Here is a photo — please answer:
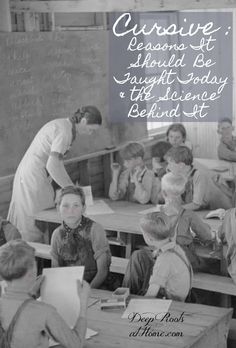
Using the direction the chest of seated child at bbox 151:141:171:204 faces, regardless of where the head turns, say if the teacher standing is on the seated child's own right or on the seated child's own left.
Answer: on the seated child's own right

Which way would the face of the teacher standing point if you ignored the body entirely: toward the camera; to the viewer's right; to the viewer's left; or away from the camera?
to the viewer's right

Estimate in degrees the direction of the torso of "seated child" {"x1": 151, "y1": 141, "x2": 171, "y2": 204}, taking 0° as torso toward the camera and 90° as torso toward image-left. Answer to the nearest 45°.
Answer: approximately 0°

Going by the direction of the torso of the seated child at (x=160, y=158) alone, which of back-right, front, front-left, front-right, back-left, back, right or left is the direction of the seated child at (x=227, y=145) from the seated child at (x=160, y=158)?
back-left

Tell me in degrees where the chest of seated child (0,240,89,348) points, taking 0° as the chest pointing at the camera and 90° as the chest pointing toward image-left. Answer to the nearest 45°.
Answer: approximately 225°

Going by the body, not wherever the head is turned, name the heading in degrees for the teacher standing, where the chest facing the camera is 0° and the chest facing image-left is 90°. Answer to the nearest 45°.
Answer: approximately 270°
